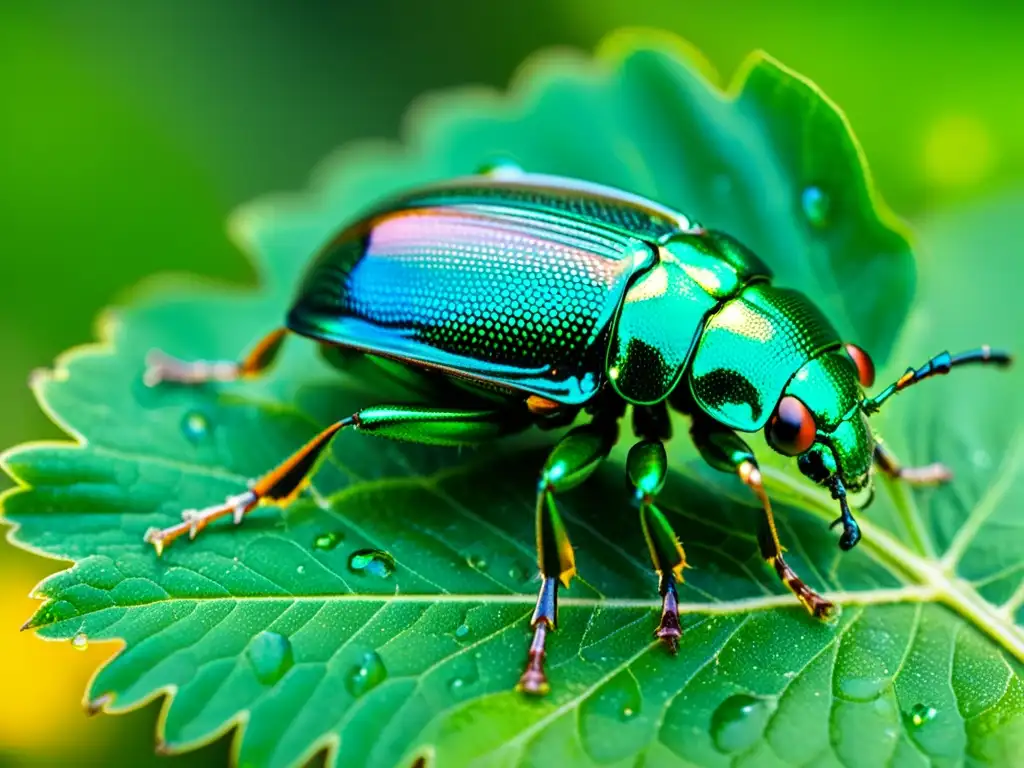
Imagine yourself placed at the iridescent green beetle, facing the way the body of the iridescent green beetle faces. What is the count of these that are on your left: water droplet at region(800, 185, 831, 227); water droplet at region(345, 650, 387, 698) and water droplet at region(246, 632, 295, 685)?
1

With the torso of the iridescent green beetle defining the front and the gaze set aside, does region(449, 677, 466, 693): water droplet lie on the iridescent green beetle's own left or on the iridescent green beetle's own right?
on the iridescent green beetle's own right

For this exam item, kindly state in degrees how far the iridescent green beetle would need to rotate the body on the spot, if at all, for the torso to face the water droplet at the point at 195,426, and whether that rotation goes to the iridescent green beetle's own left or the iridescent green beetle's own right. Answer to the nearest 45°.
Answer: approximately 135° to the iridescent green beetle's own right

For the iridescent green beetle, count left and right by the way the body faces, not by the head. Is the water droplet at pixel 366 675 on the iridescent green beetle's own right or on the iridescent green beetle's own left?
on the iridescent green beetle's own right

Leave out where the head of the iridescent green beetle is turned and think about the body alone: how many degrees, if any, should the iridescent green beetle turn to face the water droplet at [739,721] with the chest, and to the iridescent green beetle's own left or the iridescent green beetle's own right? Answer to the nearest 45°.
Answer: approximately 45° to the iridescent green beetle's own right

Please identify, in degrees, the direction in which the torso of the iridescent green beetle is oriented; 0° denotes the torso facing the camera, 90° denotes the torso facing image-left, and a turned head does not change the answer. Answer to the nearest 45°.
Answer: approximately 315°

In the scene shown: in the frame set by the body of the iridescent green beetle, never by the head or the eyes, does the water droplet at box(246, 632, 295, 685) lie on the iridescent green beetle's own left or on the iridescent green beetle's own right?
on the iridescent green beetle's own right

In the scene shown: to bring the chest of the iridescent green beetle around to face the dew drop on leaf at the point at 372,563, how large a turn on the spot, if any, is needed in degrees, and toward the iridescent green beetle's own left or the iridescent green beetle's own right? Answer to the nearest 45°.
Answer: approximately 90° to the iridescent green beetle's own right

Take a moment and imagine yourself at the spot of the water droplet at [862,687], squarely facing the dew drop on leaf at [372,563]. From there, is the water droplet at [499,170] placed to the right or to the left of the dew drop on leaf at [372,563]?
right

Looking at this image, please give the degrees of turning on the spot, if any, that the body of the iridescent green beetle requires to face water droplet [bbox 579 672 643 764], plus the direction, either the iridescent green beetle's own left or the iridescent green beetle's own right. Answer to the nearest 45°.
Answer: approximately 45° to the iridescent green beetle's own right
